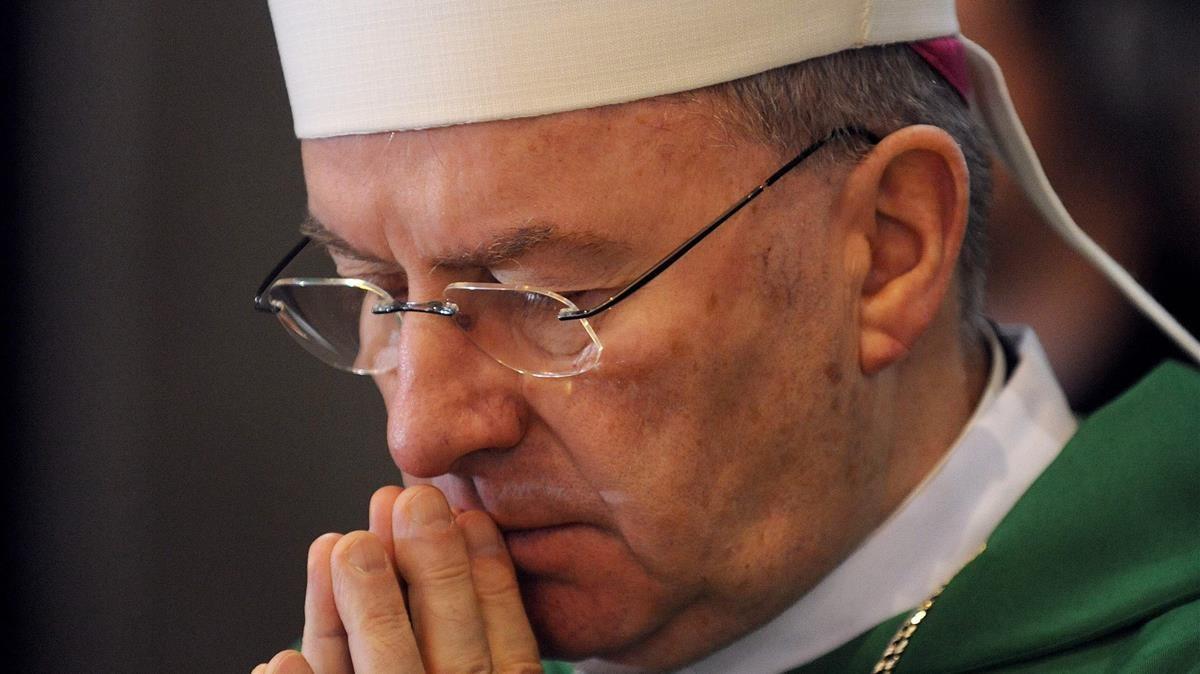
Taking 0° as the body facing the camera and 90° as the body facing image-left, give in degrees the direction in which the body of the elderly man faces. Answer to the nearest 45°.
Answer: approximately 45°
